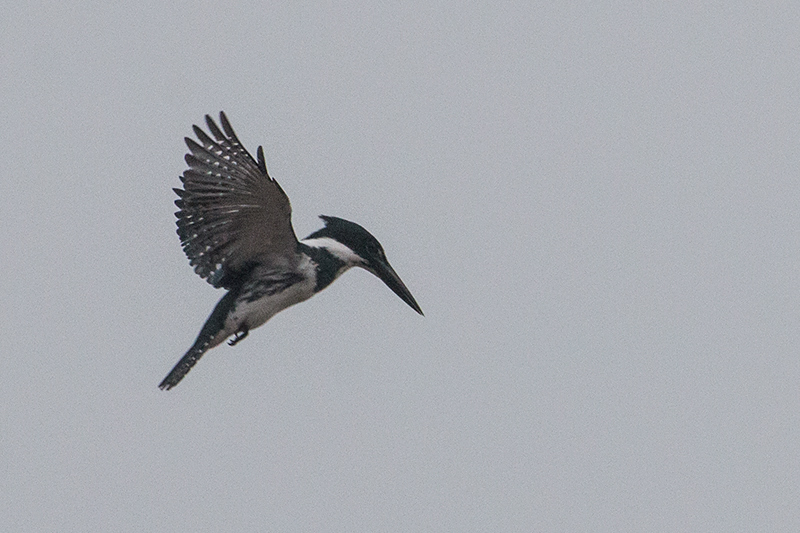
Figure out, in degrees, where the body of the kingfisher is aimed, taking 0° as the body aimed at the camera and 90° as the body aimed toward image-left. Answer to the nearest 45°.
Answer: approximately 270°
